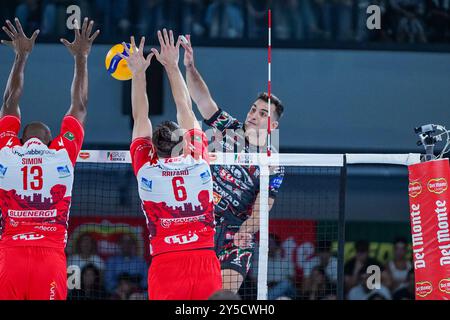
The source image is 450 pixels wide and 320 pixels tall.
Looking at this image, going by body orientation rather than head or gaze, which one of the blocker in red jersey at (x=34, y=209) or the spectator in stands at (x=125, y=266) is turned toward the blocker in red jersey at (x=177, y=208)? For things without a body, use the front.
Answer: the spectator in stands

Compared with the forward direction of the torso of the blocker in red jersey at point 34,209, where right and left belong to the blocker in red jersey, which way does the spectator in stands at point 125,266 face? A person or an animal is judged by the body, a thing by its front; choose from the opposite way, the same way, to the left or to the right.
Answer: the opposite way

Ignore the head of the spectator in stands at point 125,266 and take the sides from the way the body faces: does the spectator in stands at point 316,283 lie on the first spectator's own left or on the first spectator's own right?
on the first spectator's own left

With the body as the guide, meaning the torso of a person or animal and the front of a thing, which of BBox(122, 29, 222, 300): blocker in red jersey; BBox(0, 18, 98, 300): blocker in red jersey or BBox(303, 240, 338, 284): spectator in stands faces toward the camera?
the spectator in stands

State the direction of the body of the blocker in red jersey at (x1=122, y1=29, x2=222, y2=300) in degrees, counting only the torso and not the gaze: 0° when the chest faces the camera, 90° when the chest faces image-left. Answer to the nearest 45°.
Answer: approximately 180°

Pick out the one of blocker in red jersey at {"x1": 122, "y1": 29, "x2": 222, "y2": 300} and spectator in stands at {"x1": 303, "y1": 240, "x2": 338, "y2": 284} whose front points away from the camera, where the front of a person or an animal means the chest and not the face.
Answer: the blocker in red jersey

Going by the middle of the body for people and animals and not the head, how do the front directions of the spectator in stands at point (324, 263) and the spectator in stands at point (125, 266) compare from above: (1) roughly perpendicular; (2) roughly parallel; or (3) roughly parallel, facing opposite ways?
roughly parallel

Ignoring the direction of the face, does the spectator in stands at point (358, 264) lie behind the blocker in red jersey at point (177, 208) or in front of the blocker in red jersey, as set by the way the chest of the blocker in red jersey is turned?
in front

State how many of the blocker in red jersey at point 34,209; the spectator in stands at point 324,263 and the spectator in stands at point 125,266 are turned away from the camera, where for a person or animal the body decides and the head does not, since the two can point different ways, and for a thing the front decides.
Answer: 1

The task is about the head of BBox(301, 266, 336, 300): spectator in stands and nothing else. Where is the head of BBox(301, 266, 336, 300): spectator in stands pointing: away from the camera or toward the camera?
toward the camera

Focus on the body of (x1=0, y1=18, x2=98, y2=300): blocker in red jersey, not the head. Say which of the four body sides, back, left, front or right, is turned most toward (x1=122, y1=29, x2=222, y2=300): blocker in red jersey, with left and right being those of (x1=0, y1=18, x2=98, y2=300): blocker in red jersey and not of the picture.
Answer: right

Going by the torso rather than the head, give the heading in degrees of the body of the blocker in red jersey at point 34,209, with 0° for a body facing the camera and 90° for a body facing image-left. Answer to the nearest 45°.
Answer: approximately 180°

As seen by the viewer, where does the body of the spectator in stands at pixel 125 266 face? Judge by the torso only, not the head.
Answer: toward the camera

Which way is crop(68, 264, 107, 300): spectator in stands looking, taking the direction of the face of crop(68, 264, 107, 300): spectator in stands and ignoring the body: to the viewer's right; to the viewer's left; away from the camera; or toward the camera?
toward the camera

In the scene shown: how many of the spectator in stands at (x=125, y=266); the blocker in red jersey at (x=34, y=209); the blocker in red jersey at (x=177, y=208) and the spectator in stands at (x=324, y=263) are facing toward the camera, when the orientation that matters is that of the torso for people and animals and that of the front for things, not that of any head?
2

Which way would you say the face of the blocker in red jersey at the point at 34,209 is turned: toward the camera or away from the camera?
away from the camera

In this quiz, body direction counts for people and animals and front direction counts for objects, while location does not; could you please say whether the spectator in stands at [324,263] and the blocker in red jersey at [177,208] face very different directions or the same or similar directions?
very different directions

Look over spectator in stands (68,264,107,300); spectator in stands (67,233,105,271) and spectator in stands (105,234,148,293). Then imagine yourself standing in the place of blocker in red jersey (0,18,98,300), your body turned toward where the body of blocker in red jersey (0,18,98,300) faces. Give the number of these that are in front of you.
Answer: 3

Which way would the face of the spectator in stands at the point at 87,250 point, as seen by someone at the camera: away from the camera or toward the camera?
toward the camera

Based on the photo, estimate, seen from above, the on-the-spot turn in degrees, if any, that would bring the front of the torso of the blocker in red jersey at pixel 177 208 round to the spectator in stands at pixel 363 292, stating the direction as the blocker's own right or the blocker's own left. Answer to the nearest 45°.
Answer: approximately 45° to the blocker's own right
